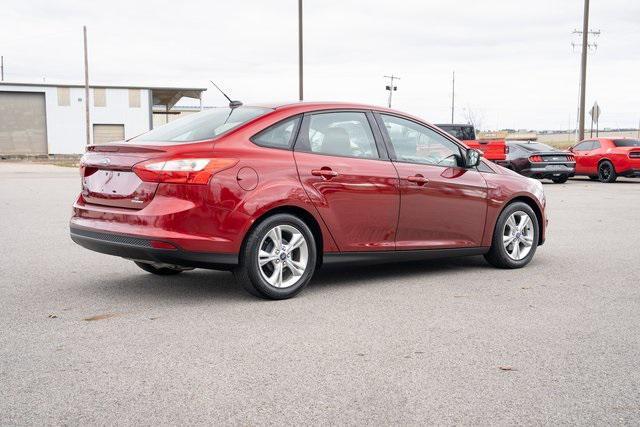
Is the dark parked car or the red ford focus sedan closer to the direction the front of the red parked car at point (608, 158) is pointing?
the dark parked car

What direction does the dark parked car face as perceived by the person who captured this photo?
facing away from the viewer and to the left of the viewer

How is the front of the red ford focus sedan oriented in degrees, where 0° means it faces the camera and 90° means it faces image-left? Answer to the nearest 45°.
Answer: approximately 225°

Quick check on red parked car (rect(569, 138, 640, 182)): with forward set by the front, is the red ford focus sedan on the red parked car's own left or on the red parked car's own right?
on the red parked car's own left

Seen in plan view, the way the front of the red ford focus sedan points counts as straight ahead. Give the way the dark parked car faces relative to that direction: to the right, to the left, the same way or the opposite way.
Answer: to the left

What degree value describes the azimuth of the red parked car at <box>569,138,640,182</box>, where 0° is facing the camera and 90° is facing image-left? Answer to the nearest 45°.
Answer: approximately 135°
